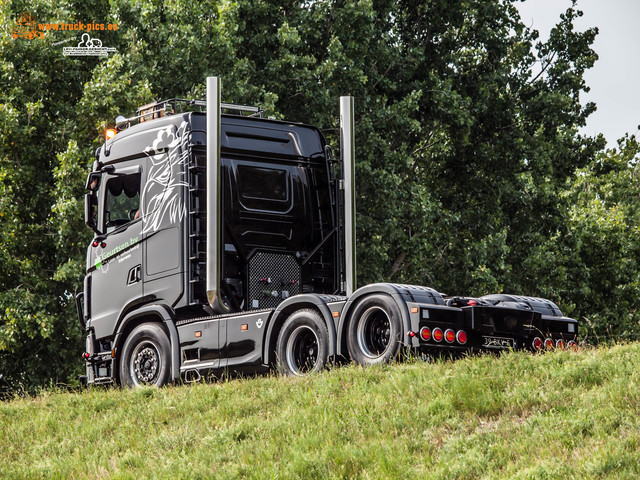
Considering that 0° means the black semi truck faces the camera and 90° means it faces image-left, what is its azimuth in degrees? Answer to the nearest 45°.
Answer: approximately 135°
